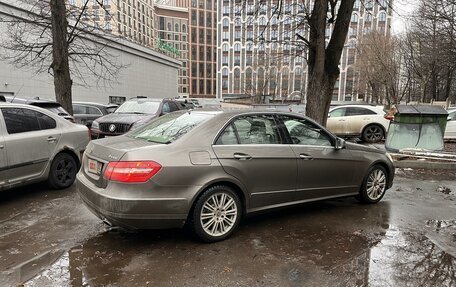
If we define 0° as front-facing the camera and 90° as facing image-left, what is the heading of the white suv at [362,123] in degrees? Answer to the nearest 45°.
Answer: approximately 90°

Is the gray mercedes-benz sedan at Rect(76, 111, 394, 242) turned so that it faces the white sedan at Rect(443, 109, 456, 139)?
yes

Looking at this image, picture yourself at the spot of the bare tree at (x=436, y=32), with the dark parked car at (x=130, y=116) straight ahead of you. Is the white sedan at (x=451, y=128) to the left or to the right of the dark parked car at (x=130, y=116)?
left

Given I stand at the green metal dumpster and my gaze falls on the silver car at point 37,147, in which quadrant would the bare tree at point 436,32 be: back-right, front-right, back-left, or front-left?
back-right

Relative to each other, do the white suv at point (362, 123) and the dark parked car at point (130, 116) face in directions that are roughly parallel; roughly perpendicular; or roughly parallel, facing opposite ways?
roughly perpendicular

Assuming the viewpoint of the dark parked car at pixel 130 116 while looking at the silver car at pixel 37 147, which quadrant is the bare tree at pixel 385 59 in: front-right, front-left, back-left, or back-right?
back-left

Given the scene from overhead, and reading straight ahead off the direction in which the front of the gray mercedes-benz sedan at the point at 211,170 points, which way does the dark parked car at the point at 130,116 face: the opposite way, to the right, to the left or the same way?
the opposite way

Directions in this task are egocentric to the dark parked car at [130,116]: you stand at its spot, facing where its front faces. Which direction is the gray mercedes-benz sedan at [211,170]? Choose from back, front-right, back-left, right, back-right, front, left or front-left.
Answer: front-left

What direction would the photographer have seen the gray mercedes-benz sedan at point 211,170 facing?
facing away from the viewer and to the right of the viewer

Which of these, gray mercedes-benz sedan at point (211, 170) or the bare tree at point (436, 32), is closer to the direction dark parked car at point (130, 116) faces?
the gray mercedes-benz sedan

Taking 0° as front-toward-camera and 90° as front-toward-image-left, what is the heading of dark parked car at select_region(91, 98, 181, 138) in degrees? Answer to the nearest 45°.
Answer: approximately 45°

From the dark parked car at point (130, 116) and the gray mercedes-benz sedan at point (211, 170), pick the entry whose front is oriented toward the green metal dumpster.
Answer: the gray mercedes-benz sedan

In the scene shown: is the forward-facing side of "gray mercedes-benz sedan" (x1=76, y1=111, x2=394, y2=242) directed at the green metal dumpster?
yes
